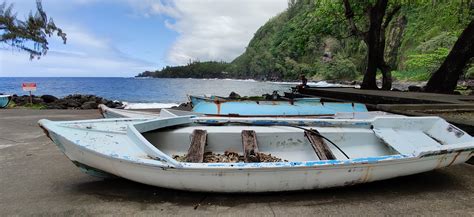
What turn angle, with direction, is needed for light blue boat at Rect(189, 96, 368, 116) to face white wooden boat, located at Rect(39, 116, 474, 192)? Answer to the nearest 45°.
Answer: approximately 90° to its left

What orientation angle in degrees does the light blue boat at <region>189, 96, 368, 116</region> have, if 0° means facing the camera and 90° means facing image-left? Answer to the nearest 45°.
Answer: approximately 90°

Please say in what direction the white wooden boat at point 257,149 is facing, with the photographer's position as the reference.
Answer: facing to the left of the viewer

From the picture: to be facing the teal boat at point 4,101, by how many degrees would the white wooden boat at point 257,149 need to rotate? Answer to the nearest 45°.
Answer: approximately 45° to its right
